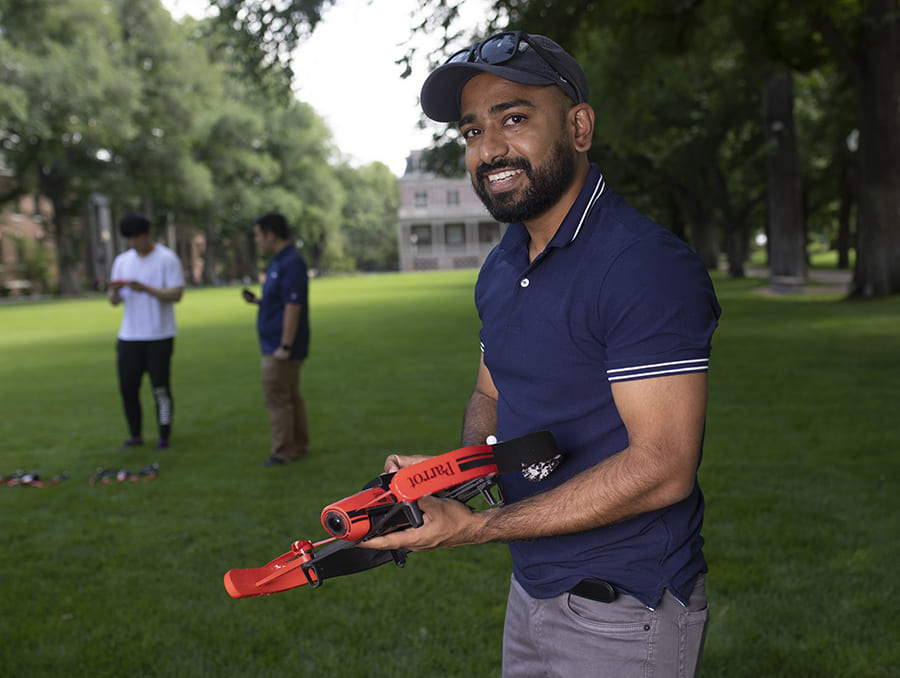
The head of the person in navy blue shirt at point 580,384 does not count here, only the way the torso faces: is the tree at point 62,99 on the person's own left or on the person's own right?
on the person's own right

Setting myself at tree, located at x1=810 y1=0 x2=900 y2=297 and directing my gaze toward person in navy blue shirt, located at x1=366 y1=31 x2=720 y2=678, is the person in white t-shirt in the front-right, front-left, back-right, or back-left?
front-right

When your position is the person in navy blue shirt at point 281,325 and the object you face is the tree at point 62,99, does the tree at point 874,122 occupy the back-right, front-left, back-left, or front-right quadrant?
front-right

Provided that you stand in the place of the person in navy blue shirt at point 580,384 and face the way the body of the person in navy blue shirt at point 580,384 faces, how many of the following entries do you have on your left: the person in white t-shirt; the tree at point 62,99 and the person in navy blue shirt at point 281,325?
0

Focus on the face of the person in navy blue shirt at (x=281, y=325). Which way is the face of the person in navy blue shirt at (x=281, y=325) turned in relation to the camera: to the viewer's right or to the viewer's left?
to the viewer's left

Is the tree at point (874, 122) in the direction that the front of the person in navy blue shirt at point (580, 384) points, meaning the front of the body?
no

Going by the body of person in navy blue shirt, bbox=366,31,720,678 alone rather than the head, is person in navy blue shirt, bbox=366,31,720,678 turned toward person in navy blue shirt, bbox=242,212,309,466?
no

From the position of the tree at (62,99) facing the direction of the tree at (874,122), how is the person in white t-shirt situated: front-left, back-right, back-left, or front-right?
front-right

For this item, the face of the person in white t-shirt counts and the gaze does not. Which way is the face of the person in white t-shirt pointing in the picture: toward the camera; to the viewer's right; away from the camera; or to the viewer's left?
toward the camera

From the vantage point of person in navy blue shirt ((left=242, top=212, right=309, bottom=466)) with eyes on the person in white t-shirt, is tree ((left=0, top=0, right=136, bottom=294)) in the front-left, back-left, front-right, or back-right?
front-right

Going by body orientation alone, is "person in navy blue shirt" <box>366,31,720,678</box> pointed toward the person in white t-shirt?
no
